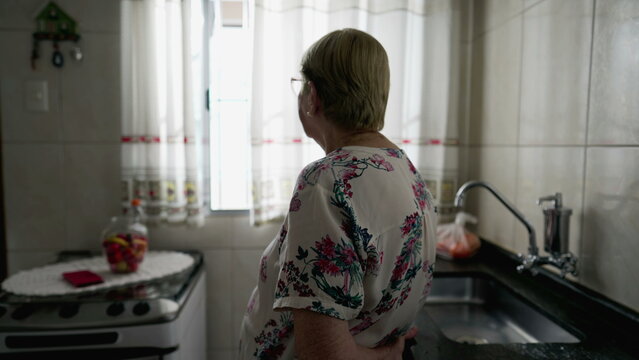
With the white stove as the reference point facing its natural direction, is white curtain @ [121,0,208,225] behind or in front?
behind

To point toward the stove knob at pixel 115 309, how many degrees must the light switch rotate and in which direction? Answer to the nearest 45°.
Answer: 0° — it already faces it

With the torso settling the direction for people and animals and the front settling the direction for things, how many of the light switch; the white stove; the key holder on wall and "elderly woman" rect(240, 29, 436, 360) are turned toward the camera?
3

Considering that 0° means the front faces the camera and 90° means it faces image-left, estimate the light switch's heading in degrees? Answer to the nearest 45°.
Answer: approximately 0°

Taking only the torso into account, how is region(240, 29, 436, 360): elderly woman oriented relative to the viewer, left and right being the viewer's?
facing away from the viewer and to the left of the viewer

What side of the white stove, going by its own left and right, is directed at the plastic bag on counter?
left

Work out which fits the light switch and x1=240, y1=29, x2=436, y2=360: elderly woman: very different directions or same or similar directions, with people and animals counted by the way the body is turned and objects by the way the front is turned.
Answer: very different directions
